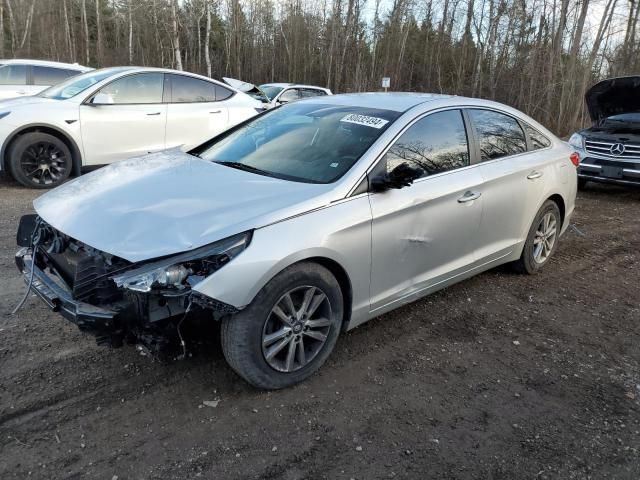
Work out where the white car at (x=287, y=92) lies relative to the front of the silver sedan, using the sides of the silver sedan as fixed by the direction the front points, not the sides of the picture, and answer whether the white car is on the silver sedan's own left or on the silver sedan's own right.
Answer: on the silver sedan's own right

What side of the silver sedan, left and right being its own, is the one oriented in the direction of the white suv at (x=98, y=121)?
right

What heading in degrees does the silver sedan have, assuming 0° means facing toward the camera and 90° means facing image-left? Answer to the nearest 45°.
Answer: approximately 45°

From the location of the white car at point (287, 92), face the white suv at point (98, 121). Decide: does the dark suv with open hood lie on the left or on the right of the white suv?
left

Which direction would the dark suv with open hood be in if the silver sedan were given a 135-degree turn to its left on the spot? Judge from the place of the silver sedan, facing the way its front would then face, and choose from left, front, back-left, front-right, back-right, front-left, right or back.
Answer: front-left
